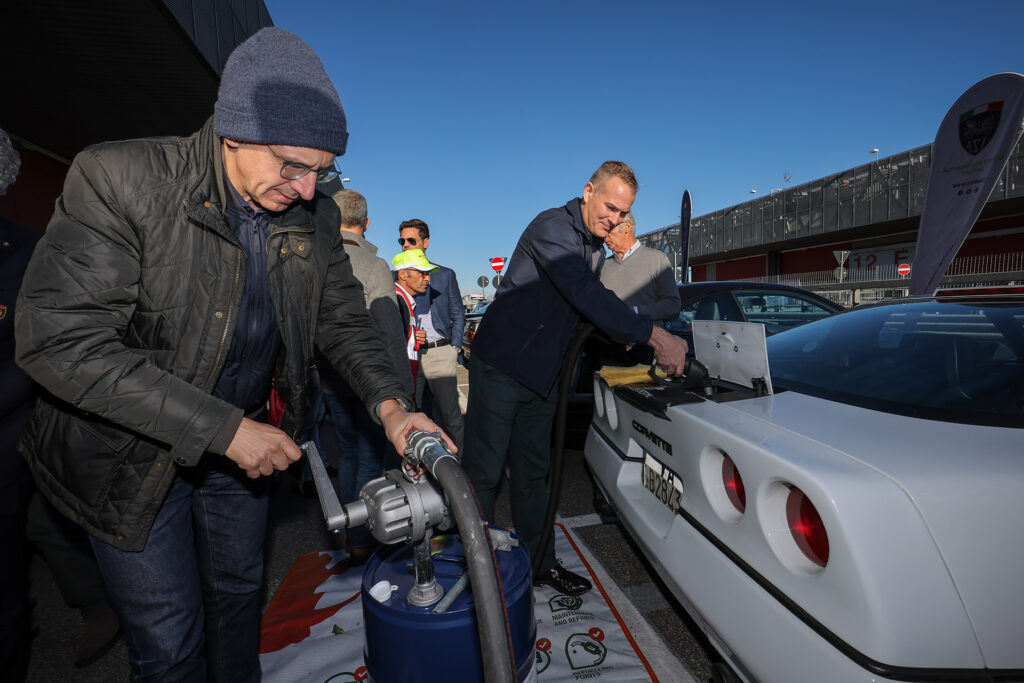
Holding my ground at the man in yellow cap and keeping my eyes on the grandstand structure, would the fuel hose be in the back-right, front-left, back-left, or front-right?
back-right

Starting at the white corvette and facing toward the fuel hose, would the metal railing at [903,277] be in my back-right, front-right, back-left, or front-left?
back-right

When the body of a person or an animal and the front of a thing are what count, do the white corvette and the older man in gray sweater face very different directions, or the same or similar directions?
very different directions

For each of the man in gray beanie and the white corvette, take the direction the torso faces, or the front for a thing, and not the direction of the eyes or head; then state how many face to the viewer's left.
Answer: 0

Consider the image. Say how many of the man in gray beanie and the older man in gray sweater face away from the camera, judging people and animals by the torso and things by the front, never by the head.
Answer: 0

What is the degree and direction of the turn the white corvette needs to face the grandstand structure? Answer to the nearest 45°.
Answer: approximately 45° to its left

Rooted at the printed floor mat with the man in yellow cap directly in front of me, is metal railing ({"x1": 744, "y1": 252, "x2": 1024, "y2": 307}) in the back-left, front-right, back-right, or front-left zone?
front-right

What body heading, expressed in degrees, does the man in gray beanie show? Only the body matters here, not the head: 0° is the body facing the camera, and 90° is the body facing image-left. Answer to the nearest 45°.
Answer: approximately 315°

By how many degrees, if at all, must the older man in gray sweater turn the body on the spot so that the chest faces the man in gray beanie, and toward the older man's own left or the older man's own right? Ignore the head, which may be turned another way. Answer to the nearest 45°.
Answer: approximately 45° to the older man's own left

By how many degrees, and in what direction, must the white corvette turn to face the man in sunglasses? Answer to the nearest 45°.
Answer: approximately 90° to its left

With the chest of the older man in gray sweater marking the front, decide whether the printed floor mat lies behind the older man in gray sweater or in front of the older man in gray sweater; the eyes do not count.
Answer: in front

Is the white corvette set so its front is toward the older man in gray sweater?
no

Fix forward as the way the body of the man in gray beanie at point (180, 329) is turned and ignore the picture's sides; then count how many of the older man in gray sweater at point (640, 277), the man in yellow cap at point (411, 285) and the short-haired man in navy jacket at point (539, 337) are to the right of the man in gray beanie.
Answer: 0

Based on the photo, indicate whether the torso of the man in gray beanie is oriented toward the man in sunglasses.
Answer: no

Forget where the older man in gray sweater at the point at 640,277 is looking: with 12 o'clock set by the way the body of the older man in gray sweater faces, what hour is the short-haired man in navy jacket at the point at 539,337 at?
The short-haired man in navy jacket is roughly at 11 o'clock from the older man in gray sweater.

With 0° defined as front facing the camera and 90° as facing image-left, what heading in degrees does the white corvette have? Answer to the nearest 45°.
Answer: approximately 225°

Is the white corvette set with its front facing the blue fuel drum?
no

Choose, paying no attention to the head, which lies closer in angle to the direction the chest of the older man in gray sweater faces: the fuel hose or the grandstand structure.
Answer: the fuel hose

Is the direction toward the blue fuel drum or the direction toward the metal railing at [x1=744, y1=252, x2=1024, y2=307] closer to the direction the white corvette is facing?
the metal railing

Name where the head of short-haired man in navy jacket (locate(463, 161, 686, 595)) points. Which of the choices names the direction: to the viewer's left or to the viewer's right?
to the viewer's right

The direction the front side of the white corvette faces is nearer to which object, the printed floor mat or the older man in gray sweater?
the older man in gray sweater

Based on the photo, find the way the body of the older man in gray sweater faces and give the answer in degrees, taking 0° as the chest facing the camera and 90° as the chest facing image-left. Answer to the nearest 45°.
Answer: approximately 45°
